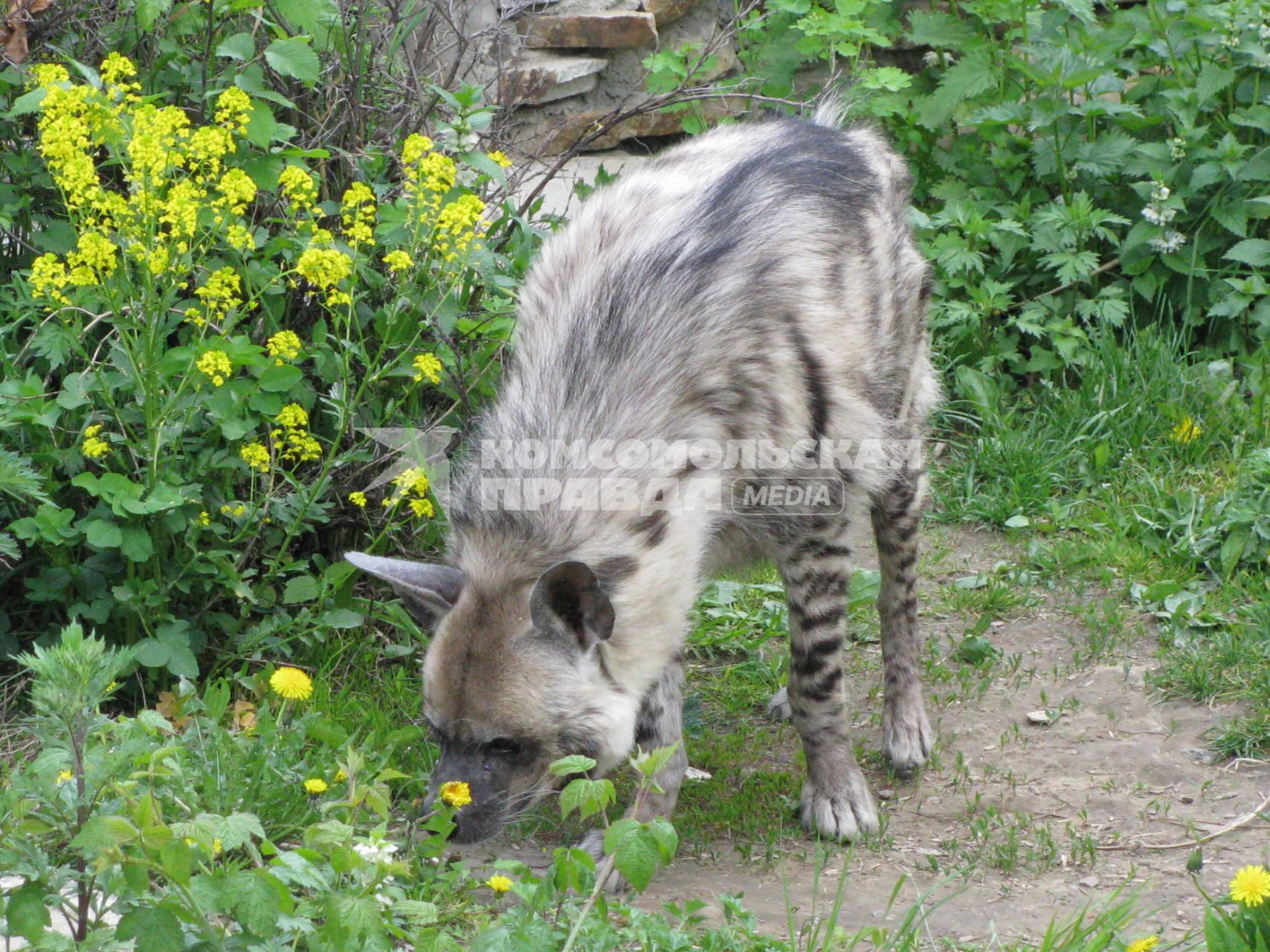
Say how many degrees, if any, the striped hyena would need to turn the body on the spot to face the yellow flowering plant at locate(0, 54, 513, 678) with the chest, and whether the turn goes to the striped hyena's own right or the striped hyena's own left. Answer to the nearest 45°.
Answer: approximately 45° to the striped hyena's own right

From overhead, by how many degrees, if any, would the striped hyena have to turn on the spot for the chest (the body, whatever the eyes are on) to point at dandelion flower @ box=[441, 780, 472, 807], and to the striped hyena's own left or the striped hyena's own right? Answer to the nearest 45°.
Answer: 0° — it already faces it

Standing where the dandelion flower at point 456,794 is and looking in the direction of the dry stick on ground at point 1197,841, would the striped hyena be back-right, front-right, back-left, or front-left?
front-left

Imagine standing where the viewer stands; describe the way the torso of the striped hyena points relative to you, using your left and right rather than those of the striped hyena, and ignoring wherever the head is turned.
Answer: facing the viewer and to the left of the viewer

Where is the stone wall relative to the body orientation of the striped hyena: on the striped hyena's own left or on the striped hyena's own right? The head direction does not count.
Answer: on the striped hyena's own right

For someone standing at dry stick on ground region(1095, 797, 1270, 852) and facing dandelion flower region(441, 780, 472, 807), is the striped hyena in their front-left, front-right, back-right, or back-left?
front-right

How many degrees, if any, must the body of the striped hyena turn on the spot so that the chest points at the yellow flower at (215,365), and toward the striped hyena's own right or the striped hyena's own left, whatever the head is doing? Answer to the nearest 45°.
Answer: approximately 45° to the striped hyena's own right
